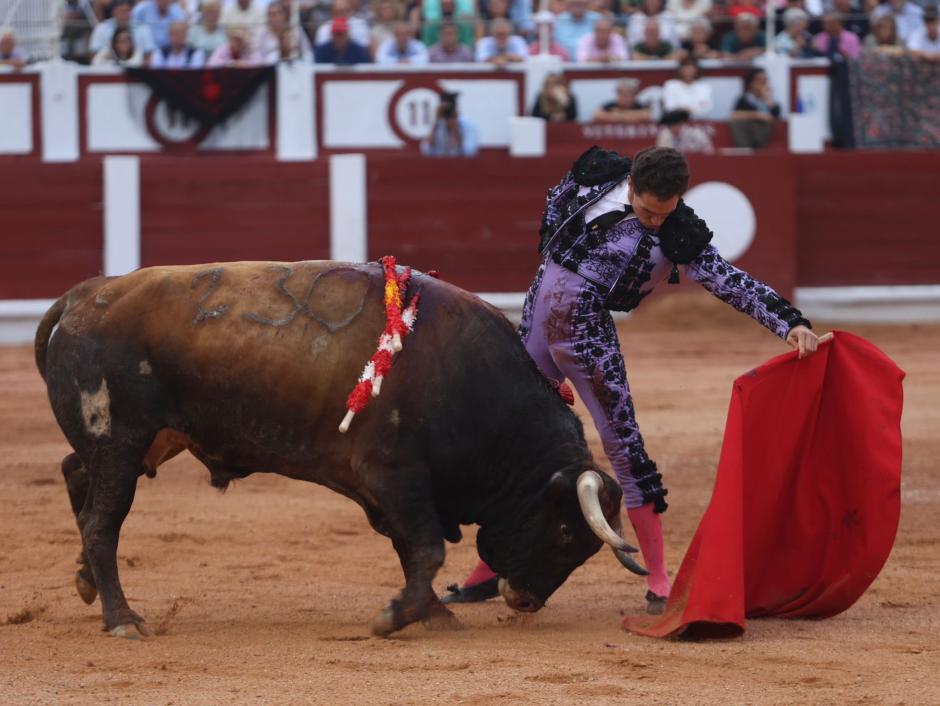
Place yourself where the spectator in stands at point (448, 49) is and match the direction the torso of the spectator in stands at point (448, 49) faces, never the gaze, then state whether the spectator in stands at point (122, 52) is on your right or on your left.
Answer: on your right

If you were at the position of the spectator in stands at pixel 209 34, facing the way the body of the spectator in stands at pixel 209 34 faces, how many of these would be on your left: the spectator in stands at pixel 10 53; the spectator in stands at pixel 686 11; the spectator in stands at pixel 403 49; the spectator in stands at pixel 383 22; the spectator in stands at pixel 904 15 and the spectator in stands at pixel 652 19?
5

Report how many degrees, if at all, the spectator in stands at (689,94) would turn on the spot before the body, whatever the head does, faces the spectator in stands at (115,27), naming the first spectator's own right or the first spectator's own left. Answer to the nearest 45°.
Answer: approximately 90° to the first spectator's own right

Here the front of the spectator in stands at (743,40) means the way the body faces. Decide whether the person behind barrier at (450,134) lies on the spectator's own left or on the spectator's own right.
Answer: on the spectator's own right

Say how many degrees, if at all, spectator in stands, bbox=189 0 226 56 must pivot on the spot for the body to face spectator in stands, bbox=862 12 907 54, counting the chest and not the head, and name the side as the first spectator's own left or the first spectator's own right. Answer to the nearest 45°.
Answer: approximately 90° to the first spectator's own left

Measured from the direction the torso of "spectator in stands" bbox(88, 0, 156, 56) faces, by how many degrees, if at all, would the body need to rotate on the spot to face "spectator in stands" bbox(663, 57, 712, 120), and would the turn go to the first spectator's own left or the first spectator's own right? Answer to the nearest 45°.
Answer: approximately 90° to the first spectator's own left
